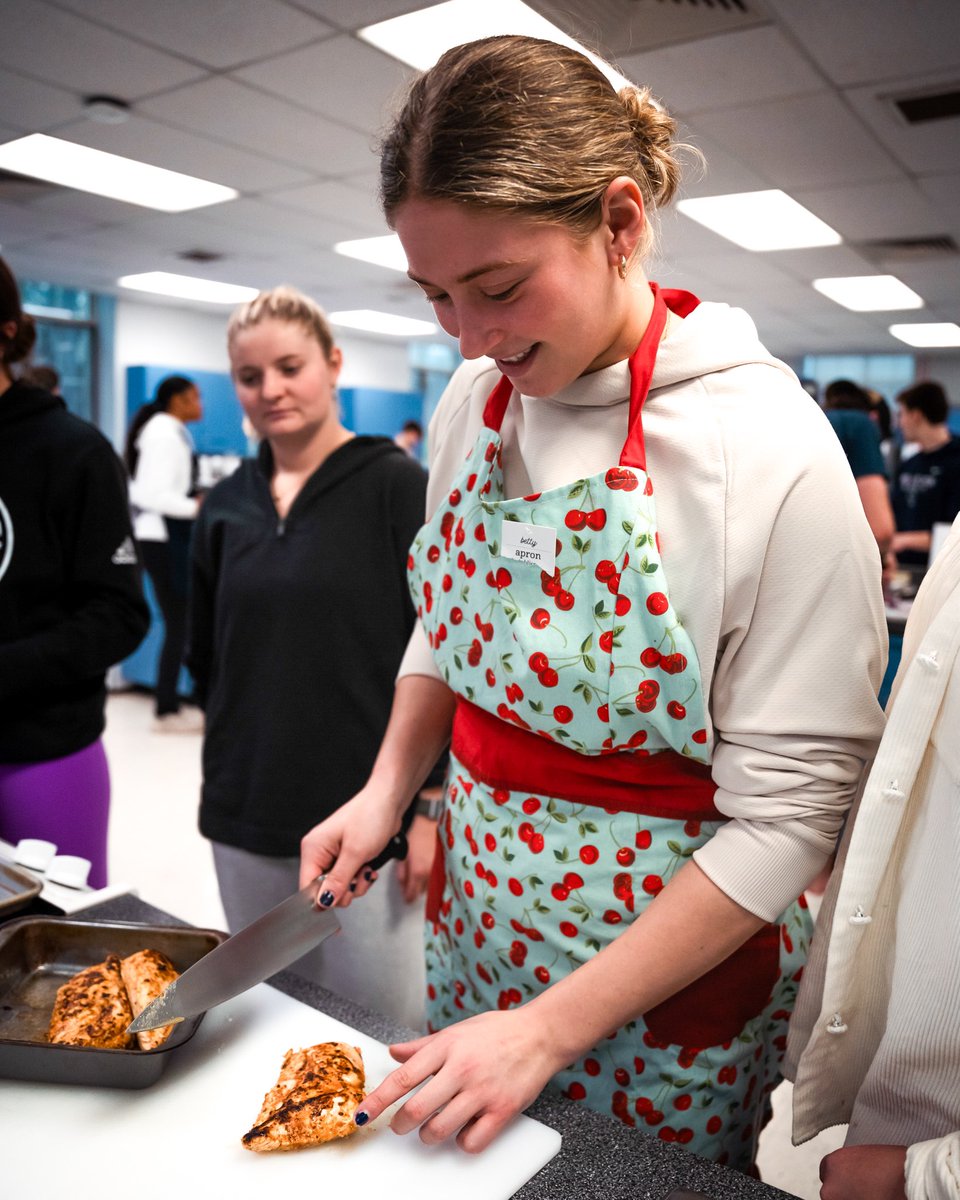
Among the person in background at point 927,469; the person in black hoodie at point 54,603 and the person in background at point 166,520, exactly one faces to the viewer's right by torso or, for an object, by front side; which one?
the person in background at point 166,520

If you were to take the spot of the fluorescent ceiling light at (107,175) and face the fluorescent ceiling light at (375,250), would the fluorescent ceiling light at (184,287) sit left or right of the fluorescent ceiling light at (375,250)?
left

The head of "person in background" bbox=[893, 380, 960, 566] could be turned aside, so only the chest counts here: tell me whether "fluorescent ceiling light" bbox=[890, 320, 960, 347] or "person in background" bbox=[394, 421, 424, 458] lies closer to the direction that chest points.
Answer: the person in background

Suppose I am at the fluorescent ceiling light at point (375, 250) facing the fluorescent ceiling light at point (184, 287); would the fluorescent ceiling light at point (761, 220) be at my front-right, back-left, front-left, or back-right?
back-right

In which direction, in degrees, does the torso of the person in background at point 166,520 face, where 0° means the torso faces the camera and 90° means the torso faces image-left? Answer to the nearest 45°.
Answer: approximately 270°

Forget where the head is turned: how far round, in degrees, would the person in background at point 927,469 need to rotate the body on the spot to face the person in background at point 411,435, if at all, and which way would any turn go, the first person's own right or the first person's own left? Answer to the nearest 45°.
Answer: approximately 90° to the first person's own right

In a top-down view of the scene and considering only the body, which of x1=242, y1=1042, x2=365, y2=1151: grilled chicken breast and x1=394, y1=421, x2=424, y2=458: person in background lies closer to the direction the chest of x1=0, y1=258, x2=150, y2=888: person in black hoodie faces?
the grilled chicken breast

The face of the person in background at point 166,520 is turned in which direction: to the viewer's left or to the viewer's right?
to the viewer's right
